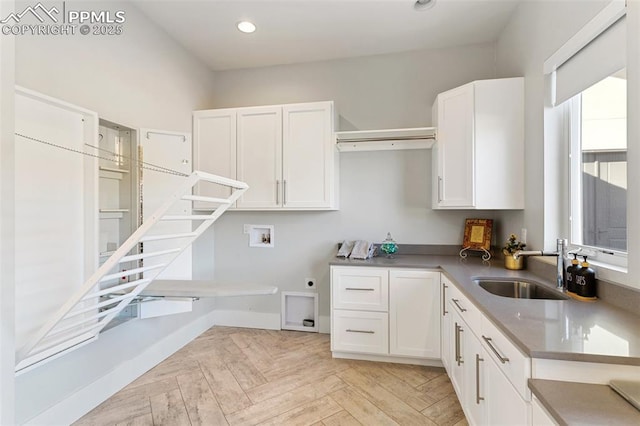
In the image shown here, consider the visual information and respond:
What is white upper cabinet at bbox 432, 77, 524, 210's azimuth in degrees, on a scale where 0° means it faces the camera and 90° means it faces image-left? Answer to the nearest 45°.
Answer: approximately 90°

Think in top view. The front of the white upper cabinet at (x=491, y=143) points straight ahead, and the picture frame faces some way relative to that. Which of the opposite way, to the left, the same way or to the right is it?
to the left

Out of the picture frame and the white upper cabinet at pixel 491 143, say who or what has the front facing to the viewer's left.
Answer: the white upper cabinet

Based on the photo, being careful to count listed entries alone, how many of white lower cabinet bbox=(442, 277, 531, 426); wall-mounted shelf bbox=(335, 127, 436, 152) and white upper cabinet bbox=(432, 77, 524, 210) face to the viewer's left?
2

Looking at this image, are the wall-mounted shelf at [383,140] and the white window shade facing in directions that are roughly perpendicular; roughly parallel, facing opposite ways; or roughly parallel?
roughly perpendicular

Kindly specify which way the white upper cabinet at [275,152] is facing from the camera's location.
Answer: facing the viewer

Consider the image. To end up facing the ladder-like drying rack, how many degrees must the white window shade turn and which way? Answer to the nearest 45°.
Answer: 0° — it already faces it

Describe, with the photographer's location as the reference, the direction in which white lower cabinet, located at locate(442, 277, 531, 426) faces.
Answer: facing to the left of the viewer

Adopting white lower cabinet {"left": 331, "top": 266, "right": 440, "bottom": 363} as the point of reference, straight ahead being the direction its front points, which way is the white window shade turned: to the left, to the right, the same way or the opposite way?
to the right

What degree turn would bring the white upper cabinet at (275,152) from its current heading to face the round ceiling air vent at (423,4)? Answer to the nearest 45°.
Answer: approximately 45° to its left

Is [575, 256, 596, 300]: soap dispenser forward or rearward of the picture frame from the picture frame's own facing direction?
forward

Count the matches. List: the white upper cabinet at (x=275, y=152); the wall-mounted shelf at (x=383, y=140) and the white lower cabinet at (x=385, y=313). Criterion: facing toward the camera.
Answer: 3
